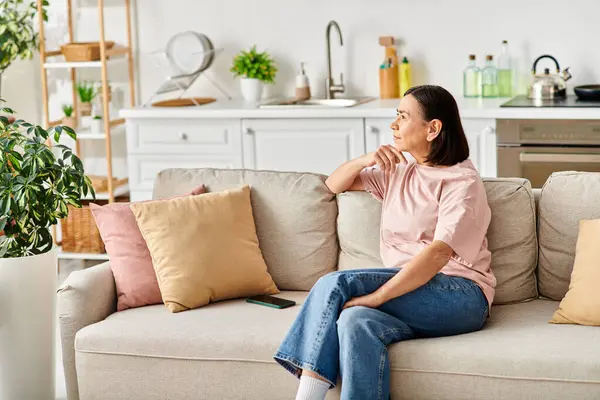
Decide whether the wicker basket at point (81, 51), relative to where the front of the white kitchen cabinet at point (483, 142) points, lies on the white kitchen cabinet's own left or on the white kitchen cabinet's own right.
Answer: on the white kitchen cabinet's own right

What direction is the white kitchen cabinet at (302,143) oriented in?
toward the camera

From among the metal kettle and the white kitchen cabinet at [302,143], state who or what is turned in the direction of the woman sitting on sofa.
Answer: the white kitchen cabinet

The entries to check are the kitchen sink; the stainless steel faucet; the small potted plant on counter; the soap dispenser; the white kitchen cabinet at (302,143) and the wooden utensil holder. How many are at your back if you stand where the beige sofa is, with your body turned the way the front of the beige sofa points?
6

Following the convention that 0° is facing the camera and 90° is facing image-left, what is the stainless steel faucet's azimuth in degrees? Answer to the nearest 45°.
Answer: approximately 315°

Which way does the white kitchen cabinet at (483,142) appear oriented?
toward the camera

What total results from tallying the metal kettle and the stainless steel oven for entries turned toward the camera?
1

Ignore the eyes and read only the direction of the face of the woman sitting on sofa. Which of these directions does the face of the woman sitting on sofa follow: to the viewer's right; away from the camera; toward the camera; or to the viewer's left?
to the viewer's left

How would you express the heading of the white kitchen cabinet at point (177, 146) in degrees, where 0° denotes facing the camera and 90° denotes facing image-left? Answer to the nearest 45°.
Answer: approximately 0°

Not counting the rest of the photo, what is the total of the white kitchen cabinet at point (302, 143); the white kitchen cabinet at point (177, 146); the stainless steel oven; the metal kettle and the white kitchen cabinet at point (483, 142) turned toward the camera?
4

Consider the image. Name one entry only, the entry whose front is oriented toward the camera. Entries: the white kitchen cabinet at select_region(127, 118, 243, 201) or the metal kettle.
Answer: the white kitchen cabinet

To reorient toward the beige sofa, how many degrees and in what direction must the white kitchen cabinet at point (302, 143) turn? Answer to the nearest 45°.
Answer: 0° — it already faces it

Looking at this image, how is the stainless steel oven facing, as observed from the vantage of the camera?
facing the viewer

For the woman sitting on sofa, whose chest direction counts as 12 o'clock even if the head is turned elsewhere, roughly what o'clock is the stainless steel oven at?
The stainless steel oven is roughly at 5 o'clock from the woman sitting on sofa.

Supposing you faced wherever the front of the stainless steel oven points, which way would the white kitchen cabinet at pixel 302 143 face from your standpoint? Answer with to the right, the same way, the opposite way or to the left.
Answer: the same way
